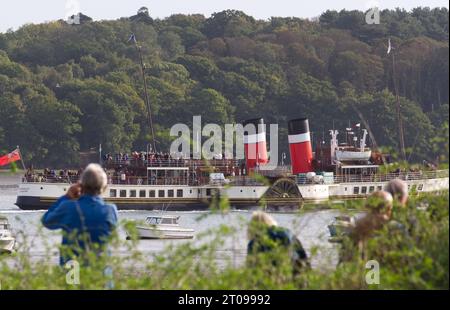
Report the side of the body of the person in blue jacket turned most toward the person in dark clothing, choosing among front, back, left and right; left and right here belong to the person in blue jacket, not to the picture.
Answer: right

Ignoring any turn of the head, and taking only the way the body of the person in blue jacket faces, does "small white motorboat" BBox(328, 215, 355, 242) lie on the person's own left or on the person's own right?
on the person's own right

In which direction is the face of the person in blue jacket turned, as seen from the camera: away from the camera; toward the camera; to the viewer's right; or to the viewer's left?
away from the camera

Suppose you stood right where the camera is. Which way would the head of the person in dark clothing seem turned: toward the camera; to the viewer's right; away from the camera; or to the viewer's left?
away from the camera

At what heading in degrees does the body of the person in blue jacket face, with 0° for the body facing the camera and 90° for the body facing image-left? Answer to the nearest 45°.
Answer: approximately 180°

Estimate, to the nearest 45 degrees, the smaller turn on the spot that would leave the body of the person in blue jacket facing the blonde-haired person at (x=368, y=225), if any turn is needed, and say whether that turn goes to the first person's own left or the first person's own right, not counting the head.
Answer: approximately 90° to the first person's own right
